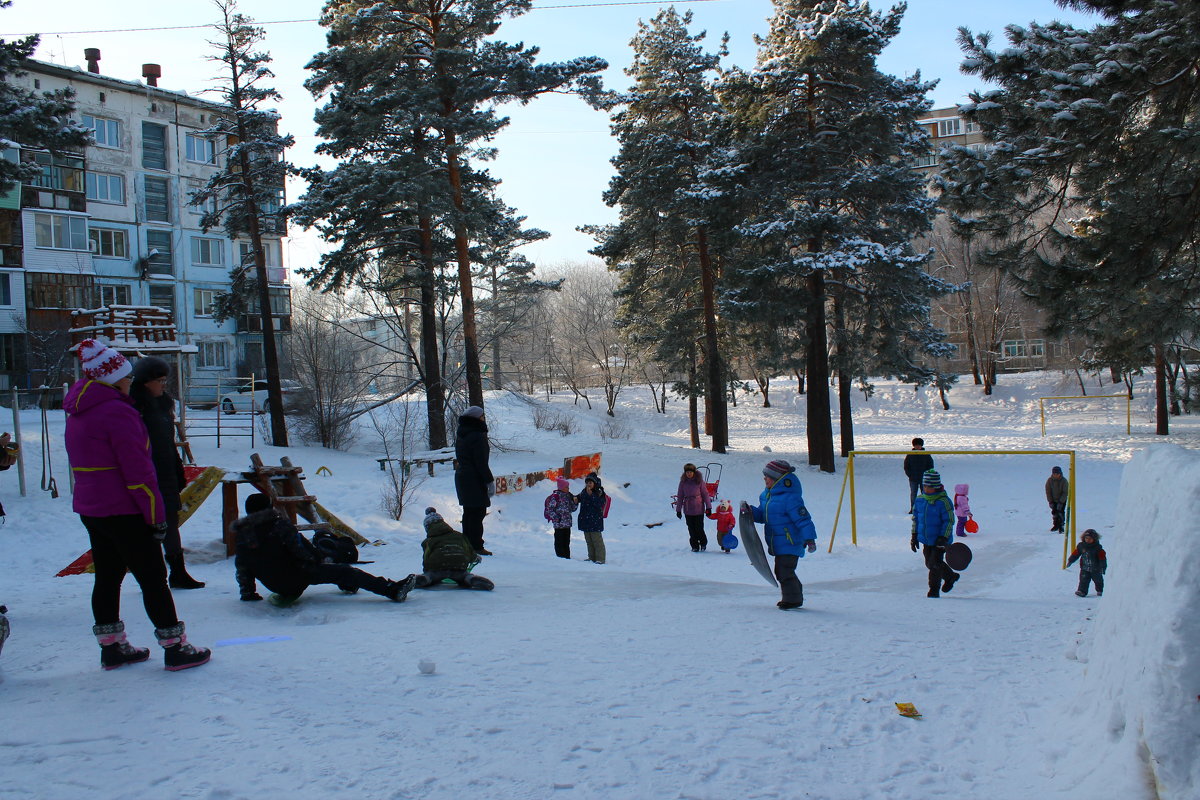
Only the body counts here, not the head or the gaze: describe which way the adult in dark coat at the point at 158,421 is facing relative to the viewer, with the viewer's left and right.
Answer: facing to the right of the viewer

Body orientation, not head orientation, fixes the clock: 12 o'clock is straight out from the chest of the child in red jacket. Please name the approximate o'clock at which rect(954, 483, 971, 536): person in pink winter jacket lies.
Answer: The person in pink winter jacket is roughly at 8 o'clock from the child in red jacket.

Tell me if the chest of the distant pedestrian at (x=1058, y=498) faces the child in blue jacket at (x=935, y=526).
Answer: yes

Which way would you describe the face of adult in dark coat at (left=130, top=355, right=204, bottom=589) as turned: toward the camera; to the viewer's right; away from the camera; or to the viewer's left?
to the viewer's right

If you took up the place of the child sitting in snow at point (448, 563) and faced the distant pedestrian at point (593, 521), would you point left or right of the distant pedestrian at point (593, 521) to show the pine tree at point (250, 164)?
left

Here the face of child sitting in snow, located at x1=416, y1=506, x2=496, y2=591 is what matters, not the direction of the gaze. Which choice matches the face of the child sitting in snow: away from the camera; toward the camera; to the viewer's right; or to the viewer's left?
away from the camera

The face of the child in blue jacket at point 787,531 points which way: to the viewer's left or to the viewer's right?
to the viewer's left

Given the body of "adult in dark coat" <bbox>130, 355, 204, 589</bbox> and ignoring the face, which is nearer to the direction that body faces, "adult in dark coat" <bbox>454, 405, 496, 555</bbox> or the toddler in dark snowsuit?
the toddler in dark snowsuit

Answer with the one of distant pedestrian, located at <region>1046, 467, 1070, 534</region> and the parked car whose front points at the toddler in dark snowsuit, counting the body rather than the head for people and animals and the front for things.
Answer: the distant pedestrian

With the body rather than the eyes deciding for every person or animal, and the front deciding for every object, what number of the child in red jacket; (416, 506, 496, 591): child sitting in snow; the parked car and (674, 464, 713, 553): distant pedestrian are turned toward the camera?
2
